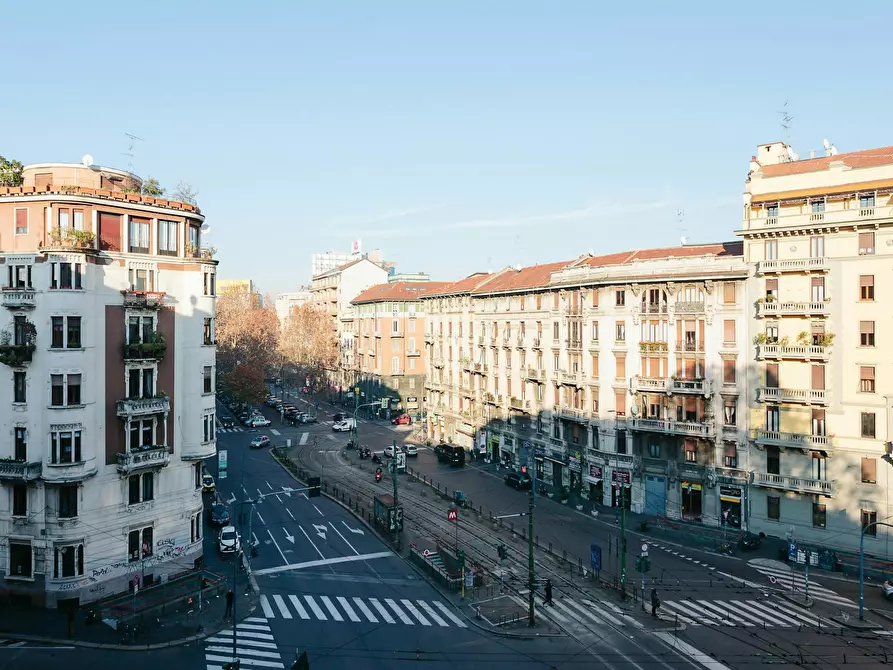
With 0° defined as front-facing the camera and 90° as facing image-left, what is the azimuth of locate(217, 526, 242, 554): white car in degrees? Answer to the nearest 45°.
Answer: approximately 0°

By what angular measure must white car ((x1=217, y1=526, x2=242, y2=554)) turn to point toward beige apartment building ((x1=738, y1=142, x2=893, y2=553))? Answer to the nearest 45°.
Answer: approximately 90° to its left
